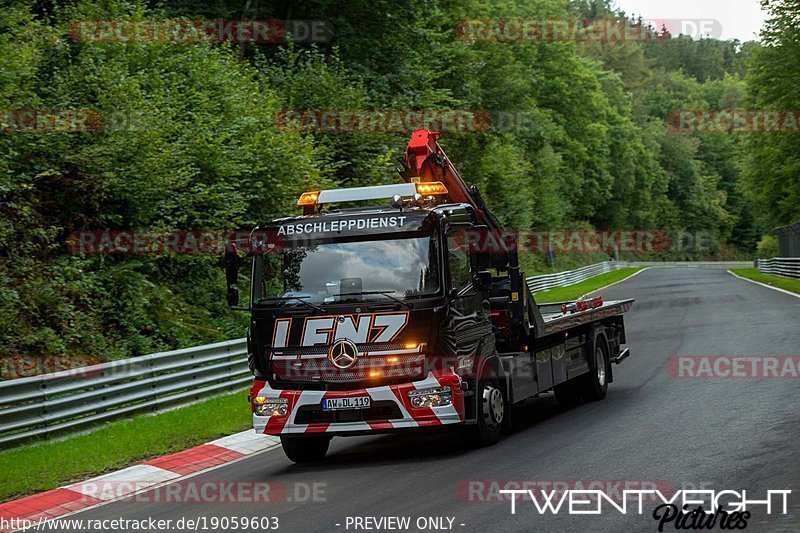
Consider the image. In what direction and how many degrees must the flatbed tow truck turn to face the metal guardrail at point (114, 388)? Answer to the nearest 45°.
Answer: approximately 90° to its right

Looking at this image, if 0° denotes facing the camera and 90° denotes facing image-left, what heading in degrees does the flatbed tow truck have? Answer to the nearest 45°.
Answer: approximately 45°
